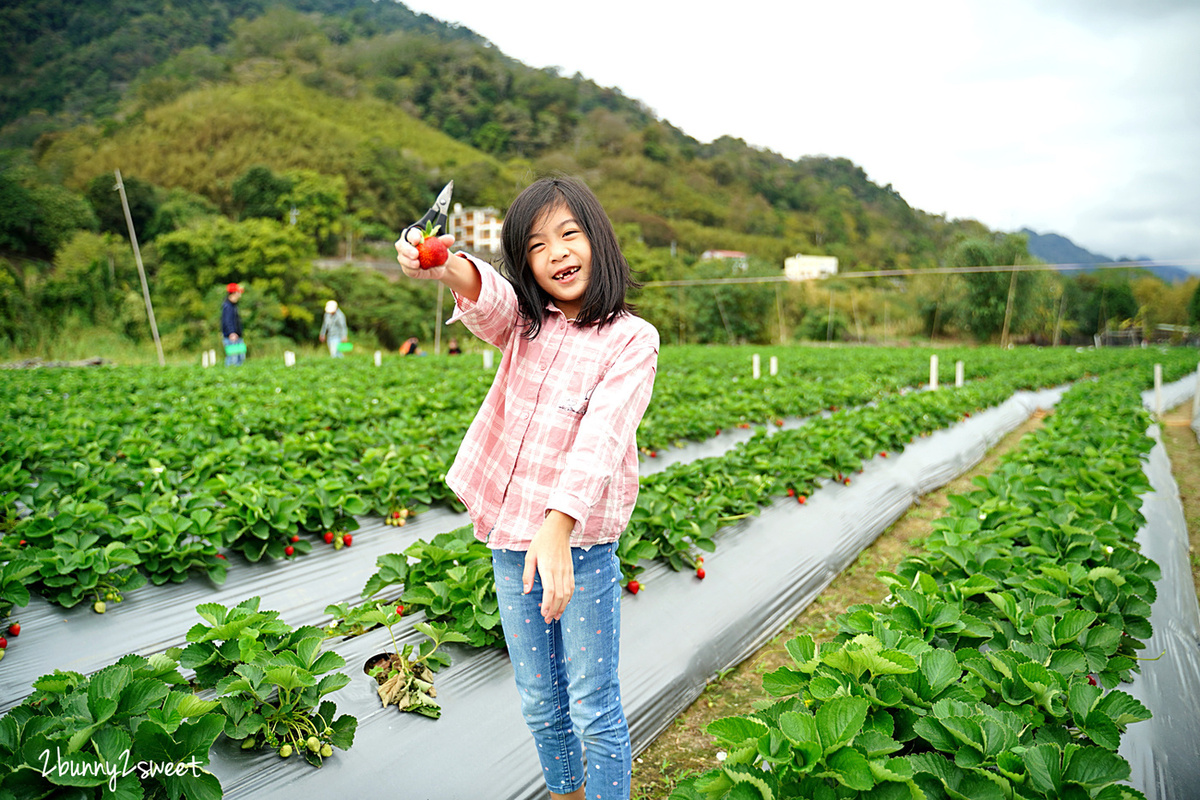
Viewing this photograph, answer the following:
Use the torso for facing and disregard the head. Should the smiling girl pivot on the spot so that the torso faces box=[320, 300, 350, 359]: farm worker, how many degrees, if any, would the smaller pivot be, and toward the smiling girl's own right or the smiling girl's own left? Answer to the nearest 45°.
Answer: approximately 135° to the smiling girl's own right

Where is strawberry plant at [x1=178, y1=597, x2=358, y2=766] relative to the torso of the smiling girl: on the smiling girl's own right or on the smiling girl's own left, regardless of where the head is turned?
on the smiling girl's own right

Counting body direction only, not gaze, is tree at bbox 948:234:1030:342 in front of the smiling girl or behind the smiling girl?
behind

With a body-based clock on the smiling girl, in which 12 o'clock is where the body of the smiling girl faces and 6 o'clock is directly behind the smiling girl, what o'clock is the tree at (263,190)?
The tree is roughly at 4 o'clock from the smiling girl.

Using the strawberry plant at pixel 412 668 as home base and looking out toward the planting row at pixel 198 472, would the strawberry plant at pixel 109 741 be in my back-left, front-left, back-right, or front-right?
back-left

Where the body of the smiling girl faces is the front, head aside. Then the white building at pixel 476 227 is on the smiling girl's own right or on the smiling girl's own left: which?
on the smiling girl's own right

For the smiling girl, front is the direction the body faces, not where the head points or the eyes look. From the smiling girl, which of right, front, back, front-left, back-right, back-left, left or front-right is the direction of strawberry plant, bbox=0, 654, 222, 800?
front-right

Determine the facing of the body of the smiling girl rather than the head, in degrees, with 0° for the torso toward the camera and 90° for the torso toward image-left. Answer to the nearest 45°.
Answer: approximately 45°

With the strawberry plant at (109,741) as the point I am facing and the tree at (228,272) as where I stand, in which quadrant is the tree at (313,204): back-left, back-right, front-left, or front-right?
back-left

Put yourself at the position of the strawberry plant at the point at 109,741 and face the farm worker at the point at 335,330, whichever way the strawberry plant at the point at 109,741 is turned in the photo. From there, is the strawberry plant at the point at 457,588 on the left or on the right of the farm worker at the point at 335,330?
right

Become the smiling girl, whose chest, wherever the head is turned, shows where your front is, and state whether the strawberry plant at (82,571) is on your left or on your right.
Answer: on your right

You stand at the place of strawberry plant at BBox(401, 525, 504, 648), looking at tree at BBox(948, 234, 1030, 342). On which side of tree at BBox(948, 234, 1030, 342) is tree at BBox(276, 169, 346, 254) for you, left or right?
left

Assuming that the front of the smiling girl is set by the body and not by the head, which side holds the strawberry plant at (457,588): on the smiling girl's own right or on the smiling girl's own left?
on the smiling girl's own right
